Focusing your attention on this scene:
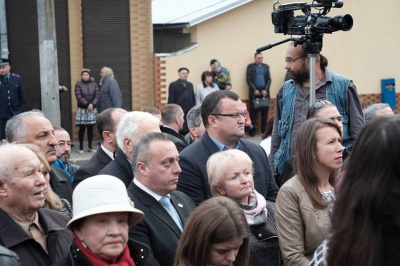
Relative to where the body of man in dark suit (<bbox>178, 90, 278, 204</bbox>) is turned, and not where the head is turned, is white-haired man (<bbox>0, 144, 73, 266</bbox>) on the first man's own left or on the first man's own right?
on the first man's own right

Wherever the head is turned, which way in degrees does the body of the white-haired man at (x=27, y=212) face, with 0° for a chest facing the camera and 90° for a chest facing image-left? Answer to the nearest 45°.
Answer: approximately 315°

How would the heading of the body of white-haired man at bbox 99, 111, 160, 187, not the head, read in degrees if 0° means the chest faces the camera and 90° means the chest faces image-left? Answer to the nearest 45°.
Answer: approximately 270°

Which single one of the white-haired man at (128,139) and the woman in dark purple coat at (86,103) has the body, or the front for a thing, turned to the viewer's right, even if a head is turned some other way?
the white-haired man

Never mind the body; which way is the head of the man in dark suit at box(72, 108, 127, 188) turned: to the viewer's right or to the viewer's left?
to the viewer's right

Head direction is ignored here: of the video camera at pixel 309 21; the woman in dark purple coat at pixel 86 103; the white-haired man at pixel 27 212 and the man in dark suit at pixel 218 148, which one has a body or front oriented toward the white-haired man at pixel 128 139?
the woman in dark purple coat

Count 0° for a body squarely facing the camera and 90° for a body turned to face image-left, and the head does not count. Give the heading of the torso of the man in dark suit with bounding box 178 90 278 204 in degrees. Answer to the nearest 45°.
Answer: approximately 315°

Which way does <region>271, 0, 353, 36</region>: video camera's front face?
to the viewer's right

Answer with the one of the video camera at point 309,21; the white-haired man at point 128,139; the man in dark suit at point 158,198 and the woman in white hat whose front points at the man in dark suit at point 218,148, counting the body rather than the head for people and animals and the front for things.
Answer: the white-haired man

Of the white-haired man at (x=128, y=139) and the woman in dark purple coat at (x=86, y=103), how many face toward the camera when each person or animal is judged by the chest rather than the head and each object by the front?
1
